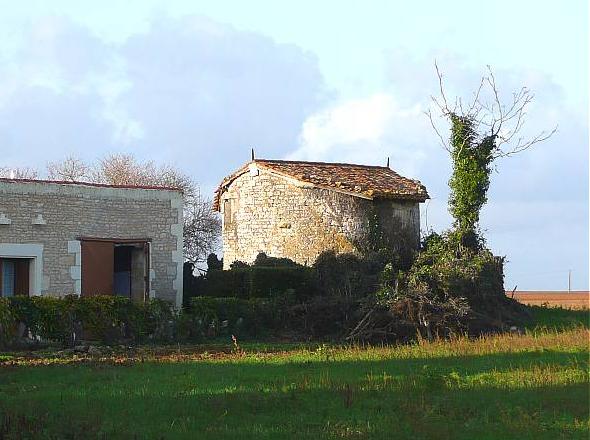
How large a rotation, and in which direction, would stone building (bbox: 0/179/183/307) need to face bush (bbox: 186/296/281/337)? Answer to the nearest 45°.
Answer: approximately 90° to its left

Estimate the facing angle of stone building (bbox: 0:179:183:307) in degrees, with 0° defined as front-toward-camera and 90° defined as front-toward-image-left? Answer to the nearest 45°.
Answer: approximately 0°

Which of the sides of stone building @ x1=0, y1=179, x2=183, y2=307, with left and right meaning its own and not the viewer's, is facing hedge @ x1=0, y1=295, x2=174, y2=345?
front

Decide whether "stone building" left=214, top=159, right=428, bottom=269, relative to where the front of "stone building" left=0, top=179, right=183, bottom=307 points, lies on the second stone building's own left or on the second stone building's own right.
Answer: on the second stone building's own left

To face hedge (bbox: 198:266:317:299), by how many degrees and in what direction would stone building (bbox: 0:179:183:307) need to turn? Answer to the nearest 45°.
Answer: approximately 90° to its left

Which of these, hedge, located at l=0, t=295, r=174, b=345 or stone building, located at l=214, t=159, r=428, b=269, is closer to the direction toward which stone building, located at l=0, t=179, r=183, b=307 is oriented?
the hedge
